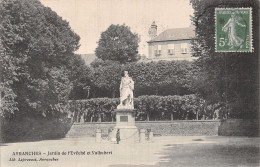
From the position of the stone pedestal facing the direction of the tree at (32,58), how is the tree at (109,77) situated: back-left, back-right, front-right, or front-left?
front-right

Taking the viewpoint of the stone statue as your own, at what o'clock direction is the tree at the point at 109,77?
The tree is roughly at 6 o'clock from the stone statue.

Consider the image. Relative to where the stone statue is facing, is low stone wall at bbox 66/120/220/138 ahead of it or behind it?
behind

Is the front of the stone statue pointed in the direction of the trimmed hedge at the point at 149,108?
no

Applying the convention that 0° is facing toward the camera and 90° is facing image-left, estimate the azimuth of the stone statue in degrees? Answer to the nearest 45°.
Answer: approximately 0°

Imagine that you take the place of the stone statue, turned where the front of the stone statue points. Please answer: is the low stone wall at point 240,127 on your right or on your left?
on your left

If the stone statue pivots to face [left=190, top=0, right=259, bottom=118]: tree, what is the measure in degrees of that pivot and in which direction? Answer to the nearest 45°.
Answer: approximately 45° to its left

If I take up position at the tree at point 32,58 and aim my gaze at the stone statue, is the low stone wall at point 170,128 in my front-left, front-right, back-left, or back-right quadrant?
front-left

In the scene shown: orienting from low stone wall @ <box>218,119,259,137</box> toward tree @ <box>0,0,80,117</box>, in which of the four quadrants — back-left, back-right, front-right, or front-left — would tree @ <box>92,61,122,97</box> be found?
front-right
